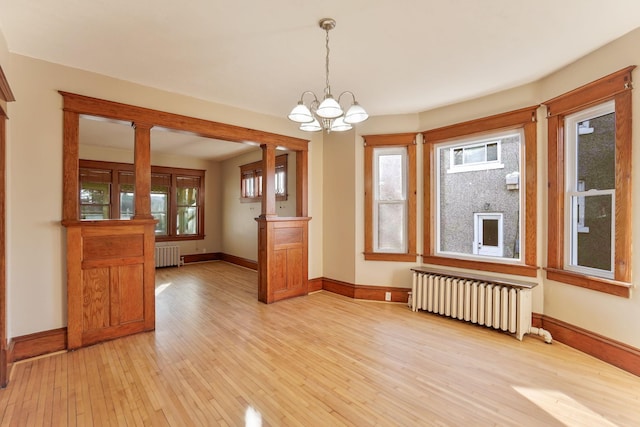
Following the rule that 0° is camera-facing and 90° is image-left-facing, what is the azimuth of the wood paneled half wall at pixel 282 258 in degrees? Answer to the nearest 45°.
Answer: approximately 315°
